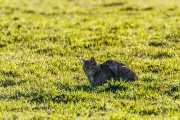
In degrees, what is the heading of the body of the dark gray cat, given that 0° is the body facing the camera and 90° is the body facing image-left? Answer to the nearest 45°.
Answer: approximately 45°
